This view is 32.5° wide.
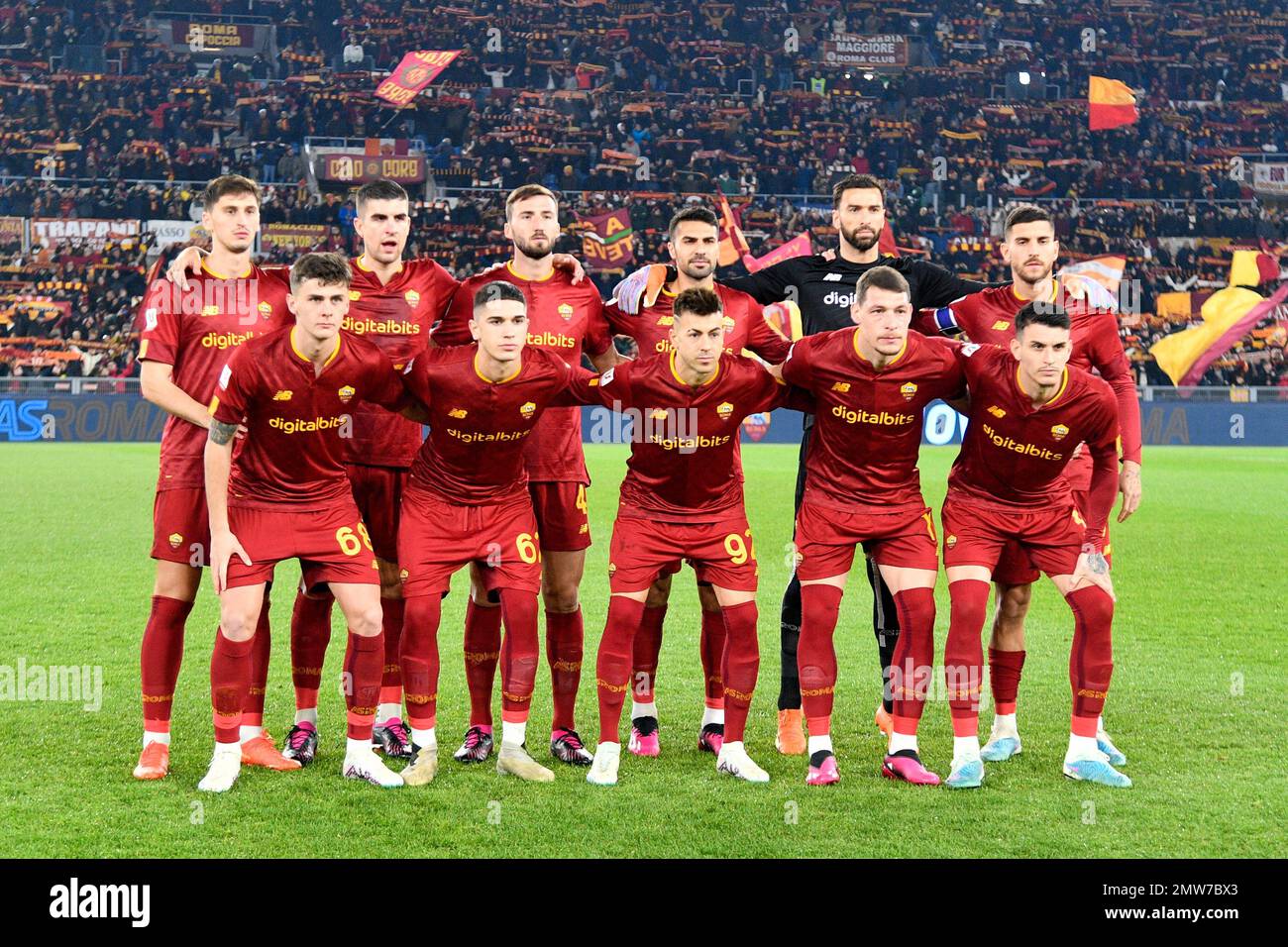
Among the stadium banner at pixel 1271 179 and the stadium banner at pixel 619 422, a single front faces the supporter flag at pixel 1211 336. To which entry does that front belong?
the stadium banner at pixel 1271 179

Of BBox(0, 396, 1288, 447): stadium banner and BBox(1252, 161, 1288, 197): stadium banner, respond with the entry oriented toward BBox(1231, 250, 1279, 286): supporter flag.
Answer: BBox(1252, 161, 1288, 197): stadium banner

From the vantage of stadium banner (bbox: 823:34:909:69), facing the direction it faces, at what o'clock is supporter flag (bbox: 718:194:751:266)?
The supporter flag is roughly at 12 o'clock from the stadium banner.

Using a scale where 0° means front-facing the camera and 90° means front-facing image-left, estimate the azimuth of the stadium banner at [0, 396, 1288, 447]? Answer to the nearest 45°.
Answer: approximately 0°

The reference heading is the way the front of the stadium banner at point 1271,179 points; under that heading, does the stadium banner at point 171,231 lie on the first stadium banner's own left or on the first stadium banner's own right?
on the first stadium banner's own right

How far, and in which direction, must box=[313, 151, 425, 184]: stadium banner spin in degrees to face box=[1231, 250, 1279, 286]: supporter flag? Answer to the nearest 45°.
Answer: approximately 90° to its left

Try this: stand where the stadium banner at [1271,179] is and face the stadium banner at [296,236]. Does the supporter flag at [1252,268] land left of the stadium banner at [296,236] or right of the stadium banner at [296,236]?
left

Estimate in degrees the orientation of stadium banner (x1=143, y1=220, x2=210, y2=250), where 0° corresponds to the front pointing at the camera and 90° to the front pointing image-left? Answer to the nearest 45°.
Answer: approximately 0°
